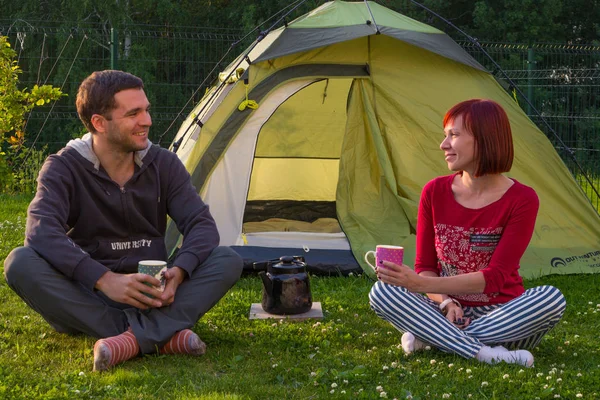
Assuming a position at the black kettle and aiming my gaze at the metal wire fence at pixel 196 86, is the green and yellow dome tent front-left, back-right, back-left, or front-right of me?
front-right

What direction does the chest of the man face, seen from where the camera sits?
toward the camera

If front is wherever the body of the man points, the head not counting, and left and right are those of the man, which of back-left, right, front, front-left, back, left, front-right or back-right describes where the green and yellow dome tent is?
back-left

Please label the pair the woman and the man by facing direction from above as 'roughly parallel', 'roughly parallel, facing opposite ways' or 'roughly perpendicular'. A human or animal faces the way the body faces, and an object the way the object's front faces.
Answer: roughly parallel

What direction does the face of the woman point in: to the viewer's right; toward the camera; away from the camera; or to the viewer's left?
to the viewer's left

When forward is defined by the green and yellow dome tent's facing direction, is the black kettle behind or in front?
in front

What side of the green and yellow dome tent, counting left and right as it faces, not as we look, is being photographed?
front

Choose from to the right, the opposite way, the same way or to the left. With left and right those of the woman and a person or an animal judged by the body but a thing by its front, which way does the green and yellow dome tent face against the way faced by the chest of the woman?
the same way

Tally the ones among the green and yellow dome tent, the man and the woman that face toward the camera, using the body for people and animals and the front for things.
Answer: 3

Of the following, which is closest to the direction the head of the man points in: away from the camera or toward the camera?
toward the camera

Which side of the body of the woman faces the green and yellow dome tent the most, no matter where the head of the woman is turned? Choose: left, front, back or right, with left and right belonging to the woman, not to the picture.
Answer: back

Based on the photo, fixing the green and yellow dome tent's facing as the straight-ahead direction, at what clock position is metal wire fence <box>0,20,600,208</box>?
The metal wire fence is roughly at 5 o'clock from the green and yellow dome tent.

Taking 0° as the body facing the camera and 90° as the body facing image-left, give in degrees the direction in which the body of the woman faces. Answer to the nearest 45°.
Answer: approximately 0°
